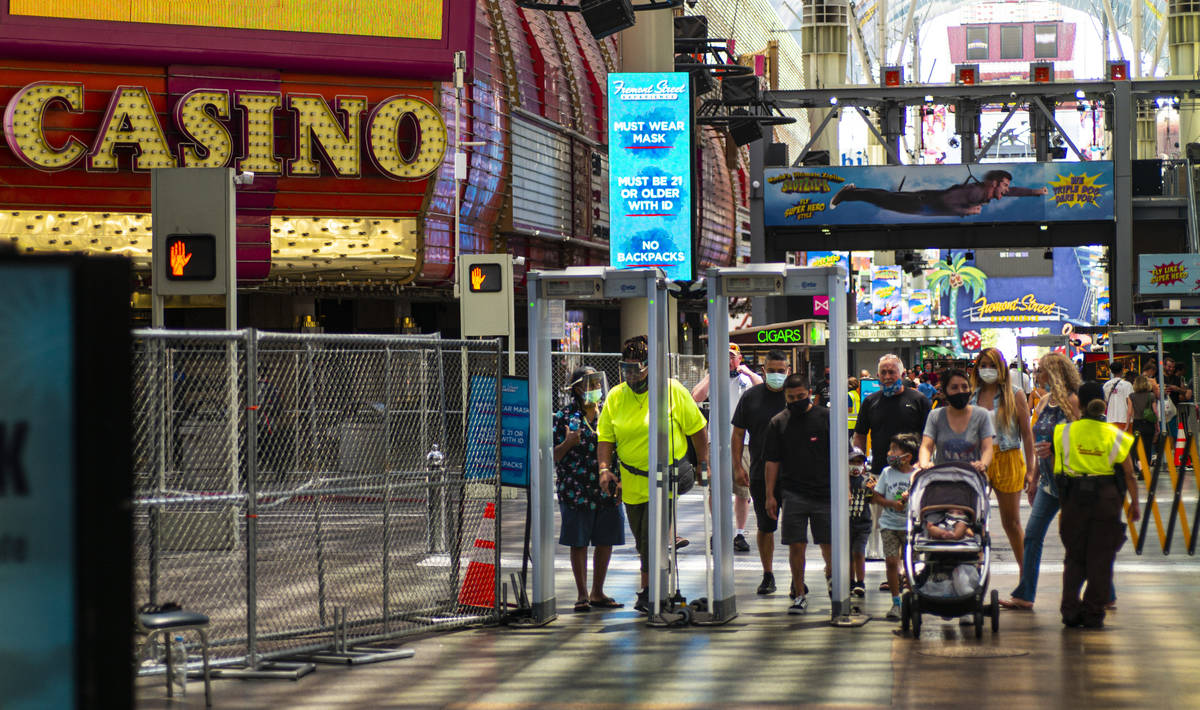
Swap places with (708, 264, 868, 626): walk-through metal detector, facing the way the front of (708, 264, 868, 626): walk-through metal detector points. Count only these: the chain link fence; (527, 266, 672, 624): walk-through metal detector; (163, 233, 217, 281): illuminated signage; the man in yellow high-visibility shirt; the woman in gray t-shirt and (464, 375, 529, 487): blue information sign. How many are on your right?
5

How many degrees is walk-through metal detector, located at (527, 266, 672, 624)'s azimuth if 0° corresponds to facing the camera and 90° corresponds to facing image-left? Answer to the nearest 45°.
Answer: approximately 0°

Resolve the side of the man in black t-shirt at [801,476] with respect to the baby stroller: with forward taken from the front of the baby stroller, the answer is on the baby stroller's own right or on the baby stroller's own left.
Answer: on the baby stroller's own right

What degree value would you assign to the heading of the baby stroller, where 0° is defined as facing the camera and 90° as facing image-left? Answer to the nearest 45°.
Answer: approximately 0°

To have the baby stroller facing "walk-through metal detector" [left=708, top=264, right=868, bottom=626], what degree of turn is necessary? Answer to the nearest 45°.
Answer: approximately 135° to its right

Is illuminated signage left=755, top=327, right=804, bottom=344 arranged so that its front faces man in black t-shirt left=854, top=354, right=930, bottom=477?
yes

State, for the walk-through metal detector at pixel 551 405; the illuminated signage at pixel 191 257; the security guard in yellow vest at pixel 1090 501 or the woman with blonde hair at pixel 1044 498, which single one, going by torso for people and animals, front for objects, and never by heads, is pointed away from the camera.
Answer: the security guard in yellow vest

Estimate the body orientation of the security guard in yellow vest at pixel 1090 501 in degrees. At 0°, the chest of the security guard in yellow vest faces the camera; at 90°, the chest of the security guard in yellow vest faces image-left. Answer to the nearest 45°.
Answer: approximately 180°

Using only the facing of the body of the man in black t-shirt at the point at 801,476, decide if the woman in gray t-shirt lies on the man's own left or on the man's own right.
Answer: on the man's own left
